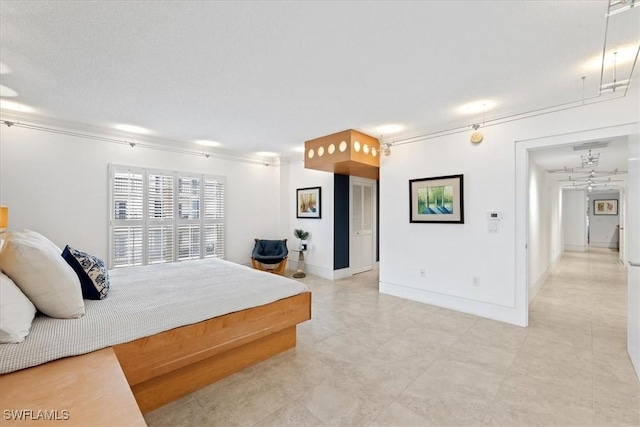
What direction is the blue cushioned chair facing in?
toward the camera

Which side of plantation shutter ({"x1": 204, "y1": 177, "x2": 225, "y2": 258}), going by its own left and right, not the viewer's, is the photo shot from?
front

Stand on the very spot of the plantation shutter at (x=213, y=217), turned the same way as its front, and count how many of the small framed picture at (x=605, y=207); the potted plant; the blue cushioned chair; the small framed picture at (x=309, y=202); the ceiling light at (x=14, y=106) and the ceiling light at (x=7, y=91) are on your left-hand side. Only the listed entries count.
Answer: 4

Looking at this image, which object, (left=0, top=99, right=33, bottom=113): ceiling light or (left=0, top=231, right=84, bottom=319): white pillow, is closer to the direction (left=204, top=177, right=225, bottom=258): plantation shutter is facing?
the white pillow

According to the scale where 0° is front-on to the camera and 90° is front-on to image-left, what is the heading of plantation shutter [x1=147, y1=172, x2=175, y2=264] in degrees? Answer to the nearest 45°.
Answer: approximately 0°

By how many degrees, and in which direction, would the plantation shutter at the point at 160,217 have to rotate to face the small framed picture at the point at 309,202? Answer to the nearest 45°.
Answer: approximately 90° to its left

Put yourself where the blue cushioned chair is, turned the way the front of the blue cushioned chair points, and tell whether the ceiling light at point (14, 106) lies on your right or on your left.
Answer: on your right

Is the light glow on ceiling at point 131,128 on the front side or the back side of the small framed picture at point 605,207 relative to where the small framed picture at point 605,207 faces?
on the front side

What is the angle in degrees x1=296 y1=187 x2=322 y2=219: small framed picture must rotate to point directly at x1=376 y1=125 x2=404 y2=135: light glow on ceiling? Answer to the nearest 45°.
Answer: approximately 90° to its left

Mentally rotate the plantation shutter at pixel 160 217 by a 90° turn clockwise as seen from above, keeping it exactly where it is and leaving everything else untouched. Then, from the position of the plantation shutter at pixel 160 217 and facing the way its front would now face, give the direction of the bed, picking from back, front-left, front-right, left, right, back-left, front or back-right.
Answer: left

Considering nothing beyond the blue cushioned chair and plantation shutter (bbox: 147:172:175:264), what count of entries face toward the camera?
2
